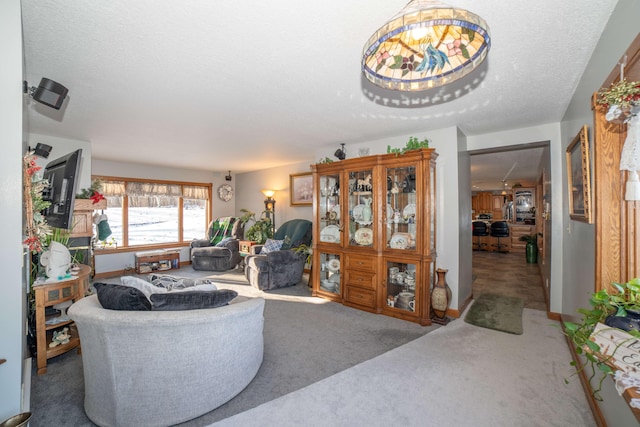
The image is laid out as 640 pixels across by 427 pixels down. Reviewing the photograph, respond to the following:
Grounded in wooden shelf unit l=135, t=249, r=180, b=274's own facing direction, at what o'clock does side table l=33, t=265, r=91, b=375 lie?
The side table is roughly at 2 o'clock from the wooden shelf unit.

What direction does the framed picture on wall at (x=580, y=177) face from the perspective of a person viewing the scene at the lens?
facing to the left of the viewer

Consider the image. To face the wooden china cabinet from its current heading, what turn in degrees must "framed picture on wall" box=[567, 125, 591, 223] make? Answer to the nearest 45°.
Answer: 0° — it already faces it

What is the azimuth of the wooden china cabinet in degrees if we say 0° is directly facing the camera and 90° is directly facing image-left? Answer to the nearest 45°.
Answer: approximately 45°

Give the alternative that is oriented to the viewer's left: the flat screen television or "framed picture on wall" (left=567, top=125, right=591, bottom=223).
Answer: the framed picture on wall
